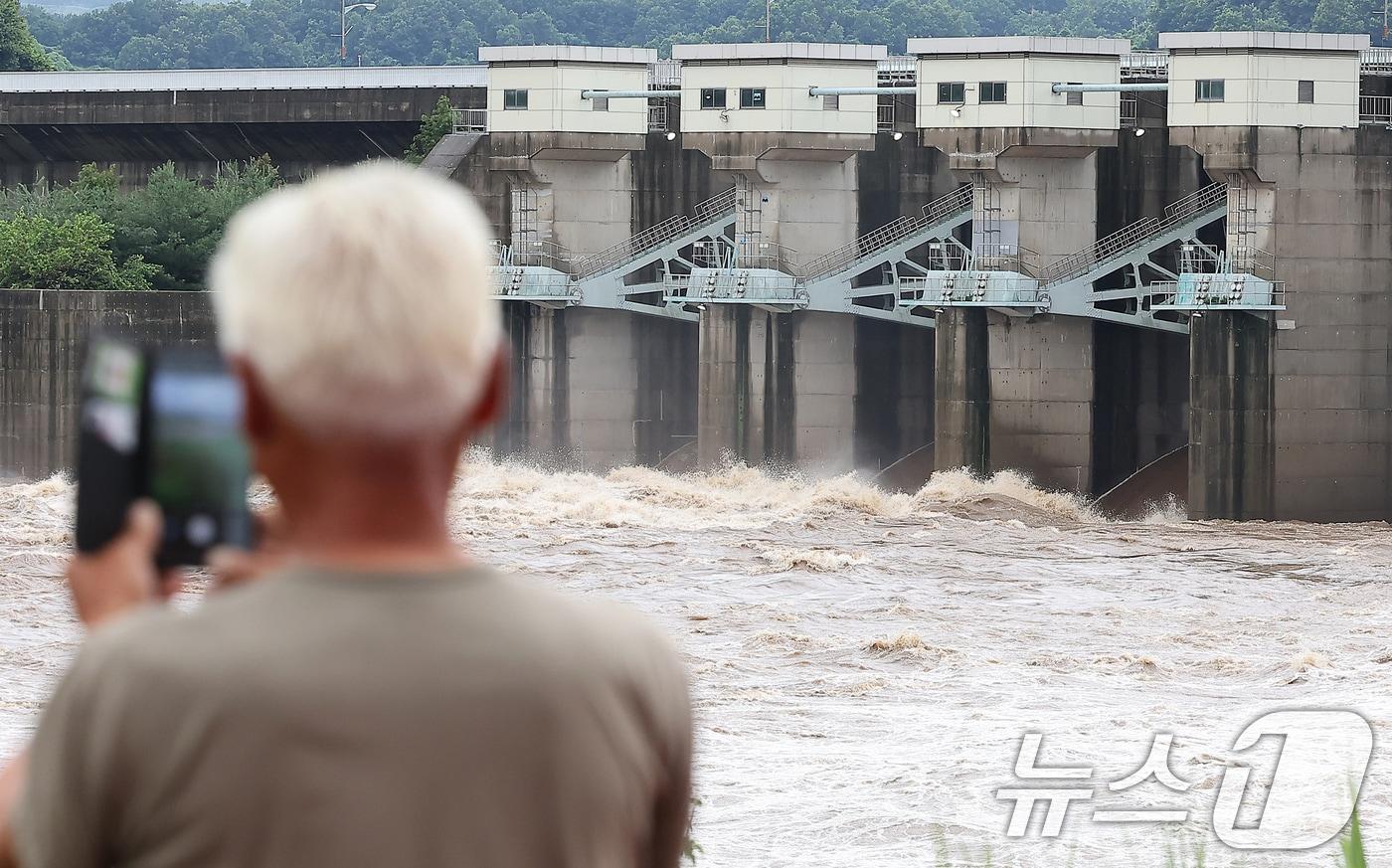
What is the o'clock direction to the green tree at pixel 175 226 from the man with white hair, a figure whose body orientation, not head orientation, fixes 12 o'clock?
The green tree is roughly at 12 o'clock from the man with white hair.

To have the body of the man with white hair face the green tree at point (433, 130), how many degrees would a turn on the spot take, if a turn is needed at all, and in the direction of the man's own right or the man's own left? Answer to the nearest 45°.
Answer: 0° — they already face it

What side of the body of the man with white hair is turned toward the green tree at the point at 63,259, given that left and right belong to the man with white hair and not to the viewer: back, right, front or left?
front

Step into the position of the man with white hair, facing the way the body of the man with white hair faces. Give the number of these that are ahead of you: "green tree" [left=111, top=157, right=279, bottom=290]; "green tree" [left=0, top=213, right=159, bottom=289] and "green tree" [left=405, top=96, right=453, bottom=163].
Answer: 3

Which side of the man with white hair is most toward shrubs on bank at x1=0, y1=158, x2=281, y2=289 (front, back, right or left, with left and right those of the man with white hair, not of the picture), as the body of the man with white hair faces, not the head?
front

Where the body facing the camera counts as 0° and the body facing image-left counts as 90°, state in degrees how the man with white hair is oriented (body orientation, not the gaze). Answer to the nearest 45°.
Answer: approximately 180°
